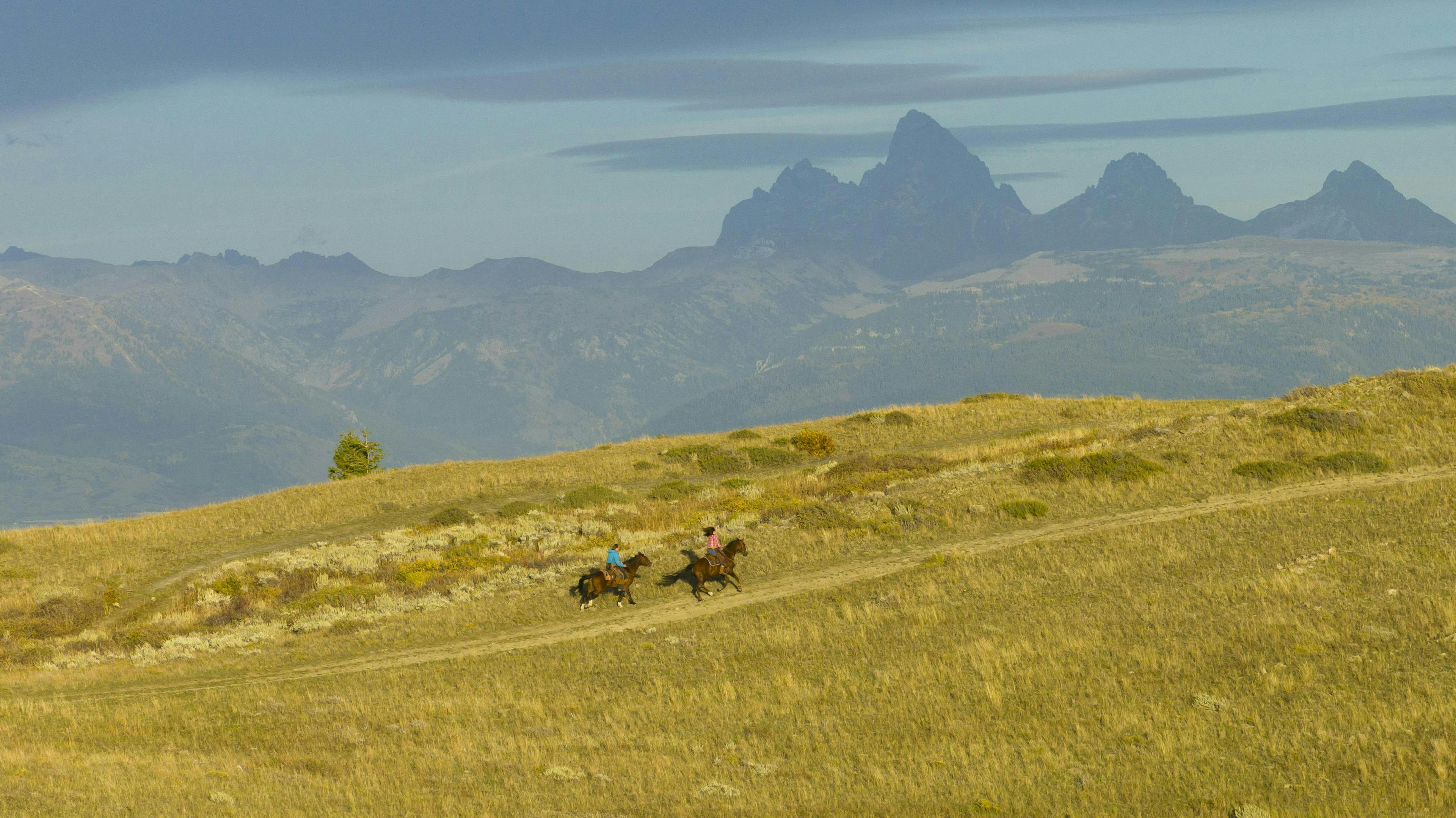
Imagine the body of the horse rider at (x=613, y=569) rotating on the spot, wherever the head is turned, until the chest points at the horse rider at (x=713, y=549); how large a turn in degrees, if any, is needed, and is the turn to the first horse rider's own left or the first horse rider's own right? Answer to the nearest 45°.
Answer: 0° — they already face them

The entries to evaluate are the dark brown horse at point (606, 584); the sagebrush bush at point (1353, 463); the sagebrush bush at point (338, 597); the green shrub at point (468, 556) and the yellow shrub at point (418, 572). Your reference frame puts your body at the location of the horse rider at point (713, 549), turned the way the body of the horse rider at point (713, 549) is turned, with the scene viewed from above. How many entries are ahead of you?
1

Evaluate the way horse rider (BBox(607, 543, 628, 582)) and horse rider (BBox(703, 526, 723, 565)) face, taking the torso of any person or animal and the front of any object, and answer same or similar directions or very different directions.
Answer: same or similar directions

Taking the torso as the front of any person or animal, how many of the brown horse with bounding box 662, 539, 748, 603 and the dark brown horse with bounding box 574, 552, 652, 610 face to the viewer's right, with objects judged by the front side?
2

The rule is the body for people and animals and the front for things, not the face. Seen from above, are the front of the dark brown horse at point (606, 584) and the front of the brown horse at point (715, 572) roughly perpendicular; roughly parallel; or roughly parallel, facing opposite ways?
roughly parallel

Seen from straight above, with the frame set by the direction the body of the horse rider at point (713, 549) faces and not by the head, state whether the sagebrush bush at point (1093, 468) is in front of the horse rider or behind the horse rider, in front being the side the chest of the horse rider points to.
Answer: in front

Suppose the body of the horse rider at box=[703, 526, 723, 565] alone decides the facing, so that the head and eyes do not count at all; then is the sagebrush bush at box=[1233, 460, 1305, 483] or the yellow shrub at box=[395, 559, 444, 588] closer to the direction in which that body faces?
the sagebrush bush

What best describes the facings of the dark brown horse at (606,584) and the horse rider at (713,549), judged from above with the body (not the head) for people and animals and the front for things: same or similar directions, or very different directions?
same or similar directions

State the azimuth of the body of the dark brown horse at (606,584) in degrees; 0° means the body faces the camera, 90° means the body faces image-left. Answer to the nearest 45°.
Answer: approximately 270°

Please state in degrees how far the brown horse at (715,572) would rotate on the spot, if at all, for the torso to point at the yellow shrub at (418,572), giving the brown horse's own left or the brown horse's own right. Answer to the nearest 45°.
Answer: approximately 135° to the brown horse's own left

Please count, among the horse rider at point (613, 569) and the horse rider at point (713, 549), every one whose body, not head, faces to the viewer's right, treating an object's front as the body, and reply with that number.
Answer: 2

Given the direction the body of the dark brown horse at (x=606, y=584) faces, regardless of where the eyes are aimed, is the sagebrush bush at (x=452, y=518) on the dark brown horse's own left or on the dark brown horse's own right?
on the dark brown horse's own left

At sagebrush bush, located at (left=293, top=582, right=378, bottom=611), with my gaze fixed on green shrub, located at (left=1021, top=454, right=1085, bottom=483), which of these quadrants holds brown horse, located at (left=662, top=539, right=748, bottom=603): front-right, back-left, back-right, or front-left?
front-right

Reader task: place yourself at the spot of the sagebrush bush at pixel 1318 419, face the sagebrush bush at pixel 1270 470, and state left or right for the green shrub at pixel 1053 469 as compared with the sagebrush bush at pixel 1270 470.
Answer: right

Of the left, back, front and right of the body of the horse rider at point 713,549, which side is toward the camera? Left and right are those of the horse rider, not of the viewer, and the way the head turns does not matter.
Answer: right

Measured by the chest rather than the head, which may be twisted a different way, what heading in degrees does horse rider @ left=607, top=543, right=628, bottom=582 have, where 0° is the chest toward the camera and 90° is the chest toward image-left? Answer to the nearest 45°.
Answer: approximately 270°
